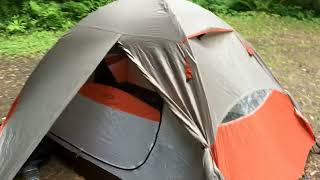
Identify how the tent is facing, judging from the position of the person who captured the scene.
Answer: facing the viewer and to the left of the viewer
